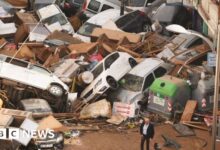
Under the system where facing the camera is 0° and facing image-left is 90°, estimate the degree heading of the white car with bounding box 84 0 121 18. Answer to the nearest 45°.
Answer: approximately 225°

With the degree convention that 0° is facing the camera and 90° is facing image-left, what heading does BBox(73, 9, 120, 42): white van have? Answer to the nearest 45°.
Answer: approximately 45°

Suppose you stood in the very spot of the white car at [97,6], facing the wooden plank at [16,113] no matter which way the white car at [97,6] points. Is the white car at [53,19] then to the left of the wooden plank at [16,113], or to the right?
right

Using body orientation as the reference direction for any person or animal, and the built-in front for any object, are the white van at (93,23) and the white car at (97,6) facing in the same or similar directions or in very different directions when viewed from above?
very different directions

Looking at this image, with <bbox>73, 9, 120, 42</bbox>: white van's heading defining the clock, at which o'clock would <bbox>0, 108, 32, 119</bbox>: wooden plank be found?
The wooden plank is roughly at 11 o'clock from the white van.

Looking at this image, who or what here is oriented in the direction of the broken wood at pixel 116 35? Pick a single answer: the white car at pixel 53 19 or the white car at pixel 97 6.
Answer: the white car at pixel 53 19

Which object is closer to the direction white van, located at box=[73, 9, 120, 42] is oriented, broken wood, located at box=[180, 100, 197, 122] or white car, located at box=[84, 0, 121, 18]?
the broken wood

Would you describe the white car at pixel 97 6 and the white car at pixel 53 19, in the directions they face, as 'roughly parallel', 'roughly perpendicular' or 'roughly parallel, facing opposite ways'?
roughly perpendicular

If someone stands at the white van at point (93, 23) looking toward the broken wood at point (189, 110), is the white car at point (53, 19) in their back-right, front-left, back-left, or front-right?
back-right
